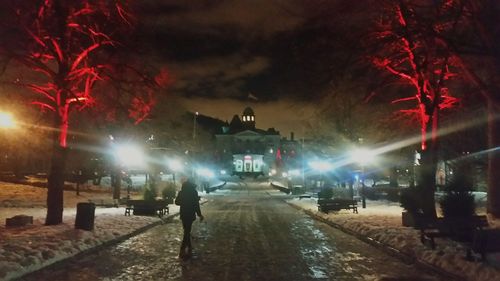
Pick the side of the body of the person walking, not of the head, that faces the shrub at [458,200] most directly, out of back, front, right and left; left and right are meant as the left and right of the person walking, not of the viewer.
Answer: right

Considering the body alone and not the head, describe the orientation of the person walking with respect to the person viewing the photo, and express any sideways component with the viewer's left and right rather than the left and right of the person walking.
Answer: facing away from the viewer

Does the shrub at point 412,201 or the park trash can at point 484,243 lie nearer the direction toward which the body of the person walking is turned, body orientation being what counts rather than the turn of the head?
the shrub

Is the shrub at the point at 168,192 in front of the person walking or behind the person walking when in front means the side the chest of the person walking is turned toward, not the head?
in front

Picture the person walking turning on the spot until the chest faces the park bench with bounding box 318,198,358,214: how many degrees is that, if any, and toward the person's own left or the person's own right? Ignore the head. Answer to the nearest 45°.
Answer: approximately 45° to the person's own right

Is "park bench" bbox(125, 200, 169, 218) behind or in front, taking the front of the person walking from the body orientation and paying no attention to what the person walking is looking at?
in front

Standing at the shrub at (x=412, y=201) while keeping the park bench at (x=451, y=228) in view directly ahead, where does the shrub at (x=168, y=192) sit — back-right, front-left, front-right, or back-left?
back-right

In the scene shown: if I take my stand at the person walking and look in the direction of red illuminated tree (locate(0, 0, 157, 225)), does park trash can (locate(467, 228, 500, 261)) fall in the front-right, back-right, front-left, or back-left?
back-right

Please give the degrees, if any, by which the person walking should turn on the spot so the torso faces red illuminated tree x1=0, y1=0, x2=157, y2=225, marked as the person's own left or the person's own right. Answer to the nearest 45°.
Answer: approximately 45° to the person's own left

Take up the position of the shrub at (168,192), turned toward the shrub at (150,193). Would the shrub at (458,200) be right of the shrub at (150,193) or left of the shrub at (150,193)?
left

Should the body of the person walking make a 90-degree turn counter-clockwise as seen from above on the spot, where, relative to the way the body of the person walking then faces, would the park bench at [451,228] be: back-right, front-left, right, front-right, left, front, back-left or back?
back
